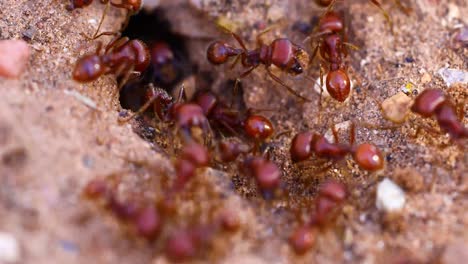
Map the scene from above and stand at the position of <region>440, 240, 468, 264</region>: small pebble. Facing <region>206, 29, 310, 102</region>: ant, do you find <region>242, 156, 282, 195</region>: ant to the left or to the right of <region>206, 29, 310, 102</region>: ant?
left

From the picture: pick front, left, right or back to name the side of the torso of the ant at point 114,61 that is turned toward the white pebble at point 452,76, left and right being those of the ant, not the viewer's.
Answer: front

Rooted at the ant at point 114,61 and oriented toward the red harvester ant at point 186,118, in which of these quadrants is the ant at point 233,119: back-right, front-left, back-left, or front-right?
front-left

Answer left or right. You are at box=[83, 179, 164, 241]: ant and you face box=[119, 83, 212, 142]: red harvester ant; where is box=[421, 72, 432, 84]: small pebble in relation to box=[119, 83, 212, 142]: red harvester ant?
right

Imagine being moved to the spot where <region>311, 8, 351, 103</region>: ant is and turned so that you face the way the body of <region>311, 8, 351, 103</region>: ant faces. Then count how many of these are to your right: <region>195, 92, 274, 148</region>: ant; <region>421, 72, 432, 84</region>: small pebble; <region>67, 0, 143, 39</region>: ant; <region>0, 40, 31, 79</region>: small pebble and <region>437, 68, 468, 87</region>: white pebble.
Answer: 2

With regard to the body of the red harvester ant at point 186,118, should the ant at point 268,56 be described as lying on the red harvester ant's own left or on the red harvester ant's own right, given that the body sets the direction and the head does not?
on the red harvester ant's own left

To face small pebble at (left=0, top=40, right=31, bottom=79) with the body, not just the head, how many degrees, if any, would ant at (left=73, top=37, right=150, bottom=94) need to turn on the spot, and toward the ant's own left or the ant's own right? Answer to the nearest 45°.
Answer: approximately 135° to the ant's own right

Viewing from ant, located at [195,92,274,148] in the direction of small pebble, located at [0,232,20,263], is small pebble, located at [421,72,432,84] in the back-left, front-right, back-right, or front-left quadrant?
back-left

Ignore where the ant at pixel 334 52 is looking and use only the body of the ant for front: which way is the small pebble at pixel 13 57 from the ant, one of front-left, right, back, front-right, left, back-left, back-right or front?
back-left

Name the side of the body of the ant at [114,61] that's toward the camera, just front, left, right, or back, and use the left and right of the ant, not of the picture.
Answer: right

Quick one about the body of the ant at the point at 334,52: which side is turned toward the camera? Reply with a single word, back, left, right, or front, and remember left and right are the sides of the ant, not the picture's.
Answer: back

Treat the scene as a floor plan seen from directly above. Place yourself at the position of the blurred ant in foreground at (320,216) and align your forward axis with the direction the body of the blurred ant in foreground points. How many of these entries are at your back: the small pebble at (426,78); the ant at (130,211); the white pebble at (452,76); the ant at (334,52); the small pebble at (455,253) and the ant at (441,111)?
1
